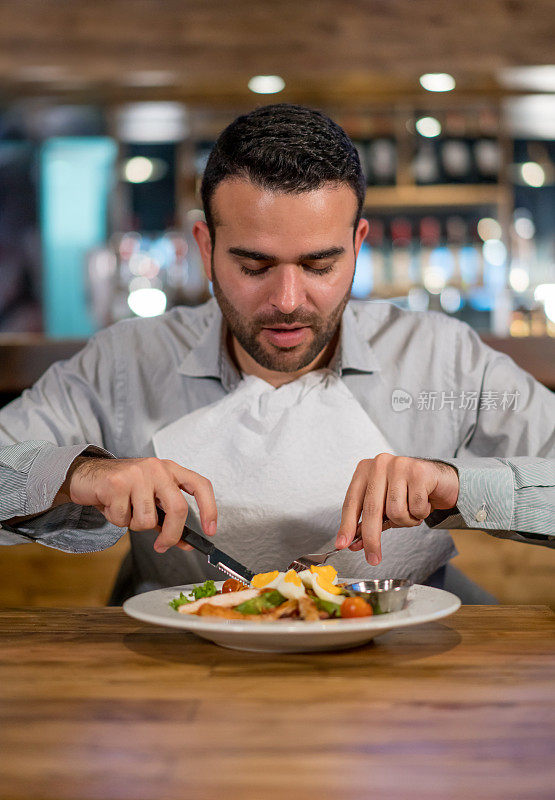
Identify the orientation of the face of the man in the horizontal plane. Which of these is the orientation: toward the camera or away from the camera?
toward the camera

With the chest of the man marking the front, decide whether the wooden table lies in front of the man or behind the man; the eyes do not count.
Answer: in front

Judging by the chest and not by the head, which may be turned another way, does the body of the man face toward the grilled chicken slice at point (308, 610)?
yes

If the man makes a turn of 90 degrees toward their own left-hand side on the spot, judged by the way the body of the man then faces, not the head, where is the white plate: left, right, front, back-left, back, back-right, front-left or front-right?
right

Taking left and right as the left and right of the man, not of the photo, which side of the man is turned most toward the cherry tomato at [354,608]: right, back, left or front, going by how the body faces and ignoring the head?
front

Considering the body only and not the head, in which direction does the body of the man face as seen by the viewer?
toward the camera
